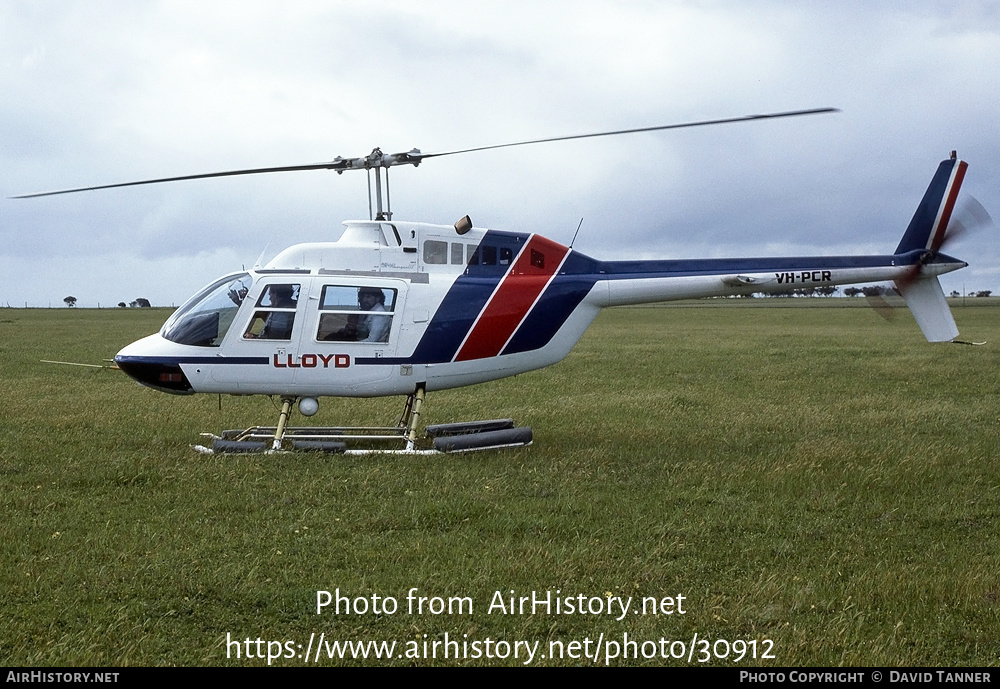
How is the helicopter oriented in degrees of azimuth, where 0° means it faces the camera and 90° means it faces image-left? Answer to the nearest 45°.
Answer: approximately 90°
